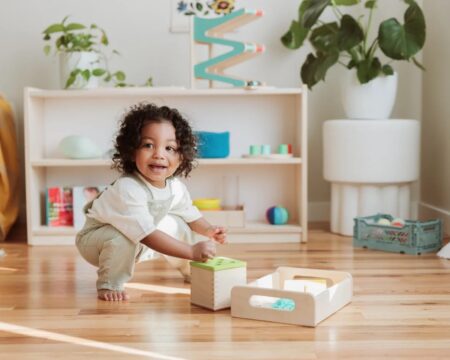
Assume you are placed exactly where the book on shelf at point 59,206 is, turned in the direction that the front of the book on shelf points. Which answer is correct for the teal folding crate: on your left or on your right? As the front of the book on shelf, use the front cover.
on your left

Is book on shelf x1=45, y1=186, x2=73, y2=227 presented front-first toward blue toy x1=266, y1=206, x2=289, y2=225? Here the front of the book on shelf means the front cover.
no

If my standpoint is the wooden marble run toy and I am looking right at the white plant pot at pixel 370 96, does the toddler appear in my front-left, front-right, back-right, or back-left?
back-right

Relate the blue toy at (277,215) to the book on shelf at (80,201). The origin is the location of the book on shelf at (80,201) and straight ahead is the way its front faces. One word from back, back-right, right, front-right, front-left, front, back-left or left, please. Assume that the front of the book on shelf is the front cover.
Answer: left

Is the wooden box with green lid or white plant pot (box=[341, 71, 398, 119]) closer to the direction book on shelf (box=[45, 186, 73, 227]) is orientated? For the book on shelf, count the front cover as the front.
the wooden box with green lid

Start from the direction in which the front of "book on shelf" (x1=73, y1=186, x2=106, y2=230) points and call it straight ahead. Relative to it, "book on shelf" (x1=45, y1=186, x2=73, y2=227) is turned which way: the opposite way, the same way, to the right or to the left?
the same way

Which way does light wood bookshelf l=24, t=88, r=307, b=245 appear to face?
toward the camera

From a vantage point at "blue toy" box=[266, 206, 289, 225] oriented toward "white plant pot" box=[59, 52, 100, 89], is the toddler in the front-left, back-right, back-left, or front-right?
front-left

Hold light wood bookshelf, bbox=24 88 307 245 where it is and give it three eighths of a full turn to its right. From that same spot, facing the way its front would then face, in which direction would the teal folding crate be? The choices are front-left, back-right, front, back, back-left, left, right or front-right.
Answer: back

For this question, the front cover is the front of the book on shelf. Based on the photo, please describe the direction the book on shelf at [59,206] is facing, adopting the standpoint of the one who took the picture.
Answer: facing the viewer

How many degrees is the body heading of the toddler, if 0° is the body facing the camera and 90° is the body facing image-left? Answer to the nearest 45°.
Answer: approximately 315°

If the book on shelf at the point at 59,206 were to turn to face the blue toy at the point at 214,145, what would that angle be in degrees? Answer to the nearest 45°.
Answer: approximately 90° to its left

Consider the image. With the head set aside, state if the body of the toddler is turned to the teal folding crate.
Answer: no

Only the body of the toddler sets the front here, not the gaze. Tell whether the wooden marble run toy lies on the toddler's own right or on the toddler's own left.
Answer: on the toddler's own left

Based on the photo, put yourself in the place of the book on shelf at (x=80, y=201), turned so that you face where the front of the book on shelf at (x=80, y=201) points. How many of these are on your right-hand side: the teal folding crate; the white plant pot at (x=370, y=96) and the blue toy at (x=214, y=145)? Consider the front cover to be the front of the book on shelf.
0

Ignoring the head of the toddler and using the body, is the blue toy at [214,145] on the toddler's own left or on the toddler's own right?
on the toddler's own left

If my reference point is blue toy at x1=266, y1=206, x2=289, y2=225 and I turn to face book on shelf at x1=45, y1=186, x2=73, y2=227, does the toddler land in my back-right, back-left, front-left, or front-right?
front-left

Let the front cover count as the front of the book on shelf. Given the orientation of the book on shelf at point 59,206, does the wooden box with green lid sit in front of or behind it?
in front

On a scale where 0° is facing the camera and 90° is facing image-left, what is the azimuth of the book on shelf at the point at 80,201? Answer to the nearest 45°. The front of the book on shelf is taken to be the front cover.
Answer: approximately 0°
